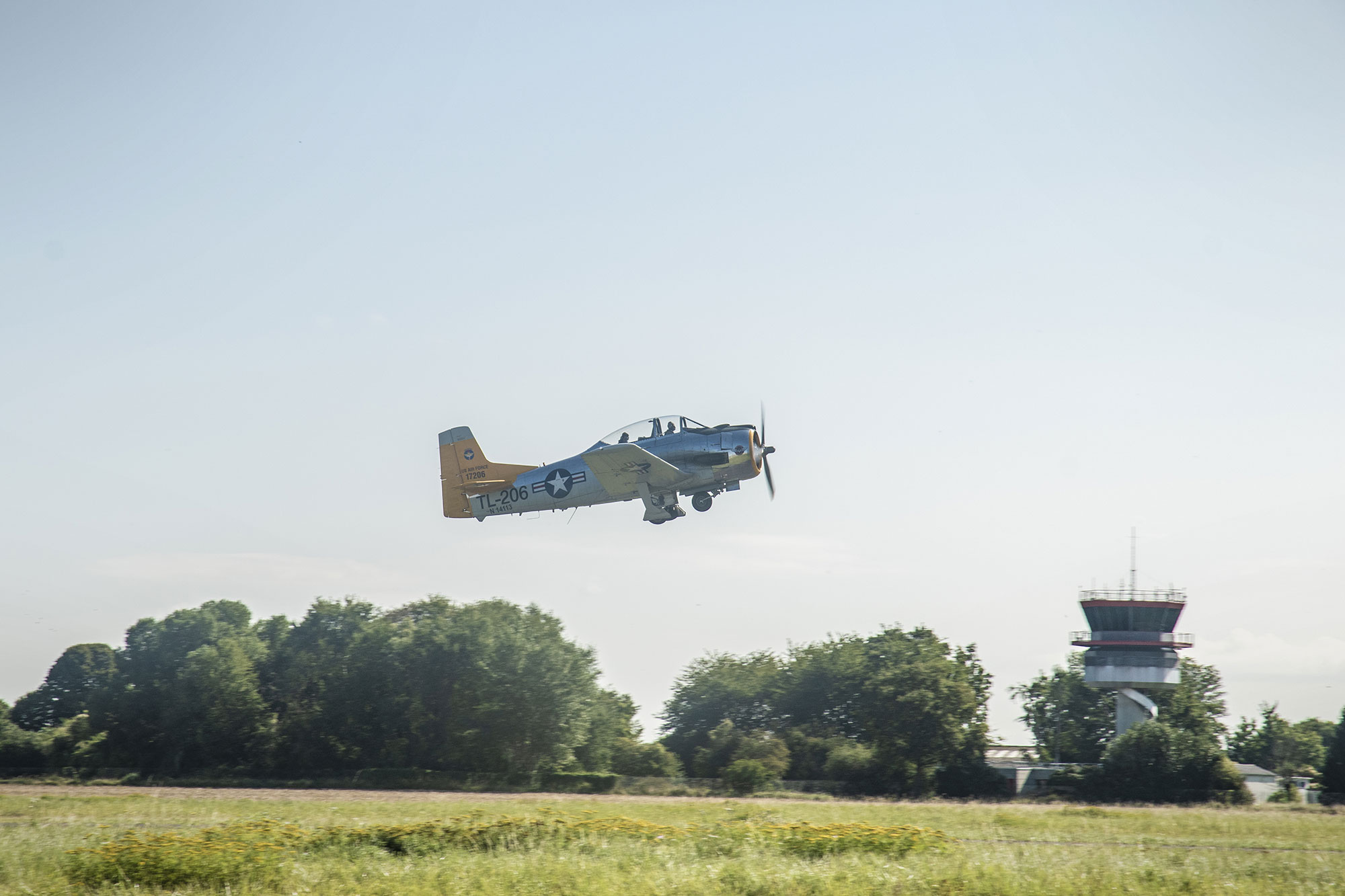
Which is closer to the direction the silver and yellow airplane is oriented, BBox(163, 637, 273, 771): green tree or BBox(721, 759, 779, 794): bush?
the bush

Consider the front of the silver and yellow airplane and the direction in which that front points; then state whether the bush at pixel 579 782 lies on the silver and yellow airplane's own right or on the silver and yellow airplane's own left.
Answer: on the silver and yellow airplane's own left

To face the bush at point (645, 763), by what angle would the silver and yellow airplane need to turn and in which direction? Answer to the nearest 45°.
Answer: approximately 90° to its left

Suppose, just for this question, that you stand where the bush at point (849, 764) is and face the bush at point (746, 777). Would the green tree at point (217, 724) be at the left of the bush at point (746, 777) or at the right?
right

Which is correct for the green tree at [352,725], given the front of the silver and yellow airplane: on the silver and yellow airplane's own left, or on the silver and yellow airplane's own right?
on the silver and yellow airplane's own left

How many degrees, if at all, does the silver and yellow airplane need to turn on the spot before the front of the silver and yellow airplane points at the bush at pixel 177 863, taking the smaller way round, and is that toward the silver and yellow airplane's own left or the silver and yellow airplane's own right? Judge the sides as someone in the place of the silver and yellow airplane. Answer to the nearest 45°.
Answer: approximately 135° to the silver and yellow airplane's own right

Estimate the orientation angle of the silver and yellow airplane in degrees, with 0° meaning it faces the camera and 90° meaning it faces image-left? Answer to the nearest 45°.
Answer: approximately 270°

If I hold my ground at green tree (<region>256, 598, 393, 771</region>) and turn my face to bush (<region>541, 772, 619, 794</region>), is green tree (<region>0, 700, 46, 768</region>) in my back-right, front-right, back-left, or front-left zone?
back-right

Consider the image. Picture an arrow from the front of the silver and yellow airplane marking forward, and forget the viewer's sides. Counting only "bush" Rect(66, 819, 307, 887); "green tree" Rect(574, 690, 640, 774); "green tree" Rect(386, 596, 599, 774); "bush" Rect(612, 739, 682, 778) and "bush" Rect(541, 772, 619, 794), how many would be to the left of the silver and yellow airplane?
4
